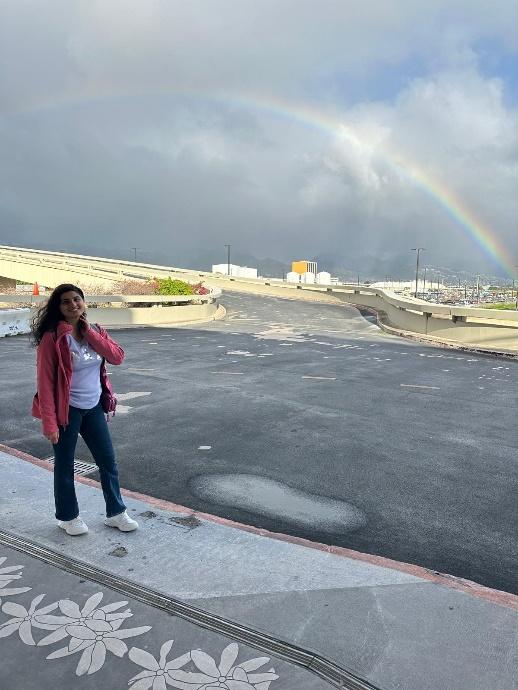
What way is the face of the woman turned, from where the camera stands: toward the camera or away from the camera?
toward the camera

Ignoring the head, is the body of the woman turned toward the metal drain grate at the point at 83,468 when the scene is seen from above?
no

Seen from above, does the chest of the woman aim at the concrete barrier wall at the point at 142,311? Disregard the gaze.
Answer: no

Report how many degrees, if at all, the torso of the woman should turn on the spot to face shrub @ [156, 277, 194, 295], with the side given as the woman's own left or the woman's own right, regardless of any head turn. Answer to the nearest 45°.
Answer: approximately 135° to the woman's own left

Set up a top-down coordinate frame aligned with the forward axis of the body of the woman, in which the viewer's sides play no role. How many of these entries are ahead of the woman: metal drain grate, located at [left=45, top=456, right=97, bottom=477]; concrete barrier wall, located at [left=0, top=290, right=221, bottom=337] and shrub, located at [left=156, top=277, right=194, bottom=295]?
0

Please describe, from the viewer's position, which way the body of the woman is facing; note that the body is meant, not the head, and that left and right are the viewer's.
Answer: facing the viewer and to the right of the viewer
